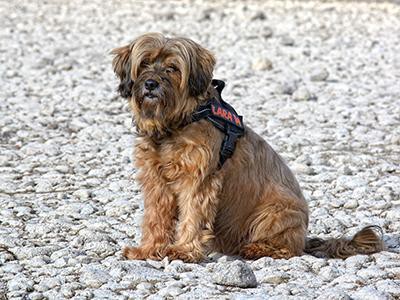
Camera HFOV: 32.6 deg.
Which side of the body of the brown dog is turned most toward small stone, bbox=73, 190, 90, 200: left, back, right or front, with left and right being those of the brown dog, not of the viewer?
right

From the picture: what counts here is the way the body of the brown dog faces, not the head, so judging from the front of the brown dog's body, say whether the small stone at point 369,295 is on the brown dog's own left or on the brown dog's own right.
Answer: on the brown dog's own left

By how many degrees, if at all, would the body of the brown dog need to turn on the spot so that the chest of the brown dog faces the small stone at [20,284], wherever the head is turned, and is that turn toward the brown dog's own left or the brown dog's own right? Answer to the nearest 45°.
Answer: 0° — it already faces it

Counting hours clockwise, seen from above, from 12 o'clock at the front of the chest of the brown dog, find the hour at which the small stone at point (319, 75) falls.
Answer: The small stone is roughly at 5 o'clock from the brown dog.

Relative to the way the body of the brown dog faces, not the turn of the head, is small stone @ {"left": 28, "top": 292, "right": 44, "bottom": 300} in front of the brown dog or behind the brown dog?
in front

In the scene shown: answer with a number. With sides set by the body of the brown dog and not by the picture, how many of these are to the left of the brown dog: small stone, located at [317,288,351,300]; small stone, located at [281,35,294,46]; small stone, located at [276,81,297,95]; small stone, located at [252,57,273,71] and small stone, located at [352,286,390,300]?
2

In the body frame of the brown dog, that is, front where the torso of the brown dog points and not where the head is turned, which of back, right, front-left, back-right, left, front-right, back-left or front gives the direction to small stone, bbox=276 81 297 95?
back-right

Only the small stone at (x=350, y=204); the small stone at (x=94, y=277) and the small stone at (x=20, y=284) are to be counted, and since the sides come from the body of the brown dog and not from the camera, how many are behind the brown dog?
1

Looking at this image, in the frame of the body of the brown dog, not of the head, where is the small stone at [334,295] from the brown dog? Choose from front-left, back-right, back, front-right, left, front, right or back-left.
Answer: left

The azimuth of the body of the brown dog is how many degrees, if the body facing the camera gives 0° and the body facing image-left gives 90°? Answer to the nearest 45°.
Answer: approximately 45°

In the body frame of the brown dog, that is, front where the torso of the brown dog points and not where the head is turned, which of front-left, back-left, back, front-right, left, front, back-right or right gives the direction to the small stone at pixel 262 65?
back-right

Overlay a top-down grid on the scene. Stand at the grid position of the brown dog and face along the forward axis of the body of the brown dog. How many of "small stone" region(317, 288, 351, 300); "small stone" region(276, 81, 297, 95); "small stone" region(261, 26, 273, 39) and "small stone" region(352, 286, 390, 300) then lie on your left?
2

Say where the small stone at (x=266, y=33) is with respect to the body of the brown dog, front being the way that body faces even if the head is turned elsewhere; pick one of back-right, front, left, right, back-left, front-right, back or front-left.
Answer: back-right

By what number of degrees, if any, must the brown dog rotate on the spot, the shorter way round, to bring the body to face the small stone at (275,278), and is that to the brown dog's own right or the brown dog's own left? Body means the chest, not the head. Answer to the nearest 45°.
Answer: approximately 90° to the brown dog's own left
